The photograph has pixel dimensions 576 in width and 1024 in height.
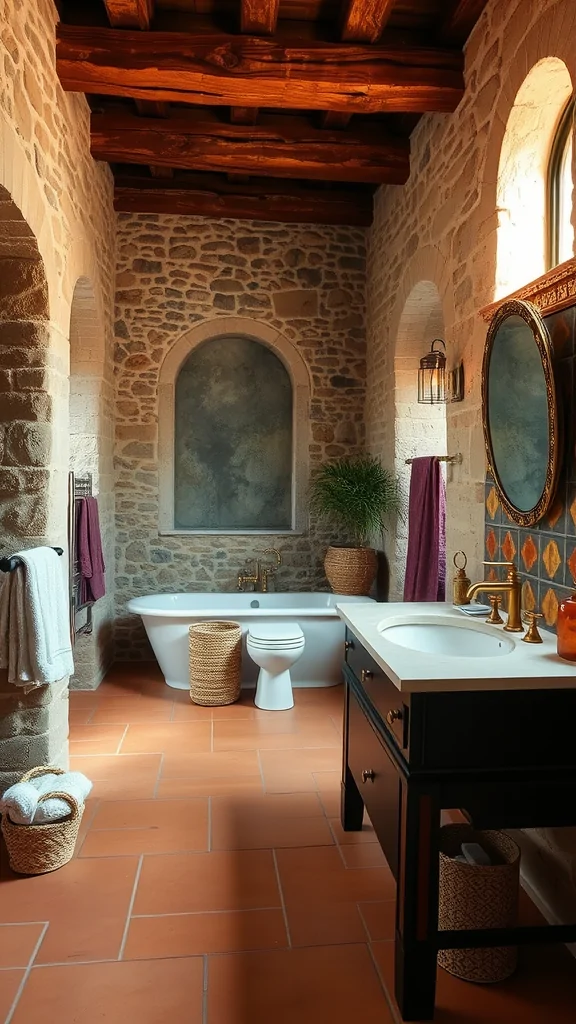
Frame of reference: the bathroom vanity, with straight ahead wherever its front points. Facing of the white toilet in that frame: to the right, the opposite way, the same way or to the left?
to the left

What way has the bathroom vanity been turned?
to the viewer's left

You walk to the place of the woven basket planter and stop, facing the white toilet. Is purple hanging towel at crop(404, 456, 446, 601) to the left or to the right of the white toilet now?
left

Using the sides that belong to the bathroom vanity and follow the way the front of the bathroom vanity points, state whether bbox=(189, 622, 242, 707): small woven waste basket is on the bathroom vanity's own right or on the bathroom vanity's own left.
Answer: on the bathroom vanity's own right

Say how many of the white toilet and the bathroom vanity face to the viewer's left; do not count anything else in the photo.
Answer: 1

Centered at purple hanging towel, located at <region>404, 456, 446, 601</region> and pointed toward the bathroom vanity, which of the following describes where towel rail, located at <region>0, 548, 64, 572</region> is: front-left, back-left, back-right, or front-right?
front-right

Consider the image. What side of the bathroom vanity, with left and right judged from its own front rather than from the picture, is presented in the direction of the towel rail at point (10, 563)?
front

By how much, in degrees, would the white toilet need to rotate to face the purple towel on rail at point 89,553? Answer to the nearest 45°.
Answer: approximately 90° to its right

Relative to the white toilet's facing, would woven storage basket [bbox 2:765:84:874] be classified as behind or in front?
in front

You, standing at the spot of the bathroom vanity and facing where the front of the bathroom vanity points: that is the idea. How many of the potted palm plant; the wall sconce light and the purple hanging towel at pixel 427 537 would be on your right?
3

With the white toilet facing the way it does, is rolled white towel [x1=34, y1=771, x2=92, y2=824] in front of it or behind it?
in front

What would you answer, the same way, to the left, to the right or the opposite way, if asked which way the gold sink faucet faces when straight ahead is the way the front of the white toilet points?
to the right

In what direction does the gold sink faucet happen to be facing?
to the viewer's left

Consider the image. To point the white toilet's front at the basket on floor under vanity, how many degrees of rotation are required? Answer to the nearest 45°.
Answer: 0° — it already faces it

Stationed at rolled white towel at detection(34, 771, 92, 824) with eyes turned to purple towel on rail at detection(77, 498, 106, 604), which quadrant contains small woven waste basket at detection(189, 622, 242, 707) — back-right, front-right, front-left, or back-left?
front-right

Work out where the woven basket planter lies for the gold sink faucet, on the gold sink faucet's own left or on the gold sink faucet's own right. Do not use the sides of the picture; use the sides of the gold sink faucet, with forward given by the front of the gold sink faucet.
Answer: on the gold sink faucet's own right

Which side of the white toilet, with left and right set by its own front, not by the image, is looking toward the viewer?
front

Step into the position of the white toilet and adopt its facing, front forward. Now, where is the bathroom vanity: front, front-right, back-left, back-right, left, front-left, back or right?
front
